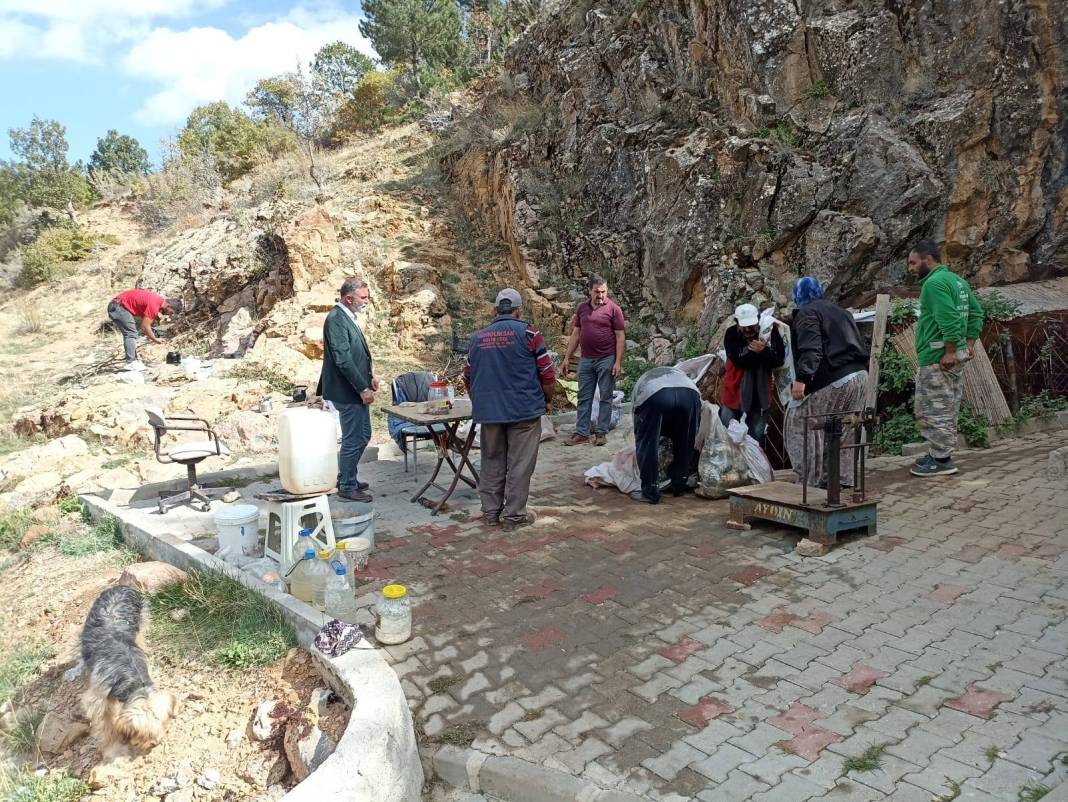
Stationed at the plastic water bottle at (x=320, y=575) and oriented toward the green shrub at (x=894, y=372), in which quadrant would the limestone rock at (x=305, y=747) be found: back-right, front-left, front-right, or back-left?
back-right

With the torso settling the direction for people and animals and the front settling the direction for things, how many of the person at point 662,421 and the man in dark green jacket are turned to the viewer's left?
0

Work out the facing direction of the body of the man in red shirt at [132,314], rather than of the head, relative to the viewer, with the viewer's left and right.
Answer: facing to the right of the viewer

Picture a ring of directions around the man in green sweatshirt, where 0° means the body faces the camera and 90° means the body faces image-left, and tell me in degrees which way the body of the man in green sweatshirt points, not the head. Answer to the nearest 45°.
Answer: approximately 90°

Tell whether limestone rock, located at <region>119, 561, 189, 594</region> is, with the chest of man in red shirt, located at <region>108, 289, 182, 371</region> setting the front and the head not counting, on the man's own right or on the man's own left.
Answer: on the man's own right

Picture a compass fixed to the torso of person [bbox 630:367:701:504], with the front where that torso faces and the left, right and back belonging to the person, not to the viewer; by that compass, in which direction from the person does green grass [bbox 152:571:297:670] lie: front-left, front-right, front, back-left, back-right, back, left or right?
back-left

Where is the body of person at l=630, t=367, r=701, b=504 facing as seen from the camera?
away from the camera

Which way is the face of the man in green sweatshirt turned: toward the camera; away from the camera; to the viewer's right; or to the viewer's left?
to the viewer's left

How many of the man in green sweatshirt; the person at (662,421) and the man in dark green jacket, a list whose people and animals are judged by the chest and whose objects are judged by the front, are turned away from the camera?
1

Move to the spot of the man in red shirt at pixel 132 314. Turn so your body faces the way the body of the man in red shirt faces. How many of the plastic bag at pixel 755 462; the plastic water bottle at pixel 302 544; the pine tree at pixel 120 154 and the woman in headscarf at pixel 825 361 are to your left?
1

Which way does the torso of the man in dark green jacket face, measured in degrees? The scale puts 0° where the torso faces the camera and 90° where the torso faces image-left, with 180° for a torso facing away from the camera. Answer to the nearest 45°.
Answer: approximately 270°

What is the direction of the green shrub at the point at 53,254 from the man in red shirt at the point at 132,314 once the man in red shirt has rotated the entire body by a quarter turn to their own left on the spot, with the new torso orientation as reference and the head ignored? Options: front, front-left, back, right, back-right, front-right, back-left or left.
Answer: front

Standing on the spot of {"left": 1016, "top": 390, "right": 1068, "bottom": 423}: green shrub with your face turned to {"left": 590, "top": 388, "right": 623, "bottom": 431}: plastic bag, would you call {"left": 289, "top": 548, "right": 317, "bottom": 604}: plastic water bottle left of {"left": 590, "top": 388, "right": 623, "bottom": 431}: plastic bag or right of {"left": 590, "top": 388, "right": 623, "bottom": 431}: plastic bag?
left
